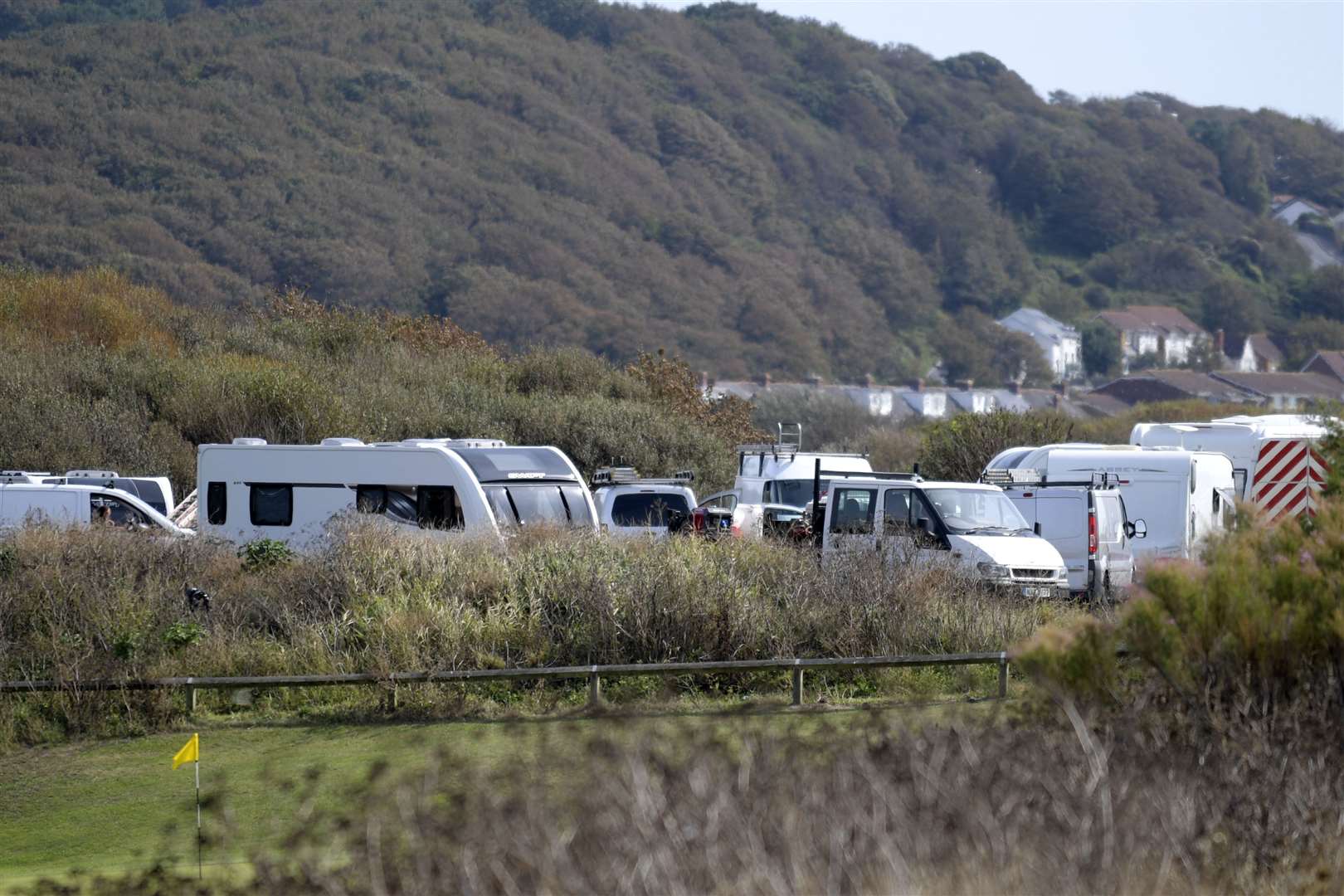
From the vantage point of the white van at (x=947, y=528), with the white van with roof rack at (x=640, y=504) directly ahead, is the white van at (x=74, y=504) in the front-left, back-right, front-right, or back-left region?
front-left

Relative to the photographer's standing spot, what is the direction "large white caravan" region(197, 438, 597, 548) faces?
facing the viewer and to the right of the viewer

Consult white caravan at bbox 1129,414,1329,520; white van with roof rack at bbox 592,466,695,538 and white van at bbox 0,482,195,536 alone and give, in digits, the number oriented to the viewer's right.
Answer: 1

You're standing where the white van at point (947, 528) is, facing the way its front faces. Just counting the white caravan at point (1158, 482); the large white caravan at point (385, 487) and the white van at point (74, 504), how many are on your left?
1

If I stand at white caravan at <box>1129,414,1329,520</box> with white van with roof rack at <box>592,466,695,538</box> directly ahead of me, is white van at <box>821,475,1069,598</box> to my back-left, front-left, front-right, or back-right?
front-left

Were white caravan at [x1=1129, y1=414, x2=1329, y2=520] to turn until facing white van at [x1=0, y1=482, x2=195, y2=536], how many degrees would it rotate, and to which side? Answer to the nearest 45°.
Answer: approximately 90° to its left

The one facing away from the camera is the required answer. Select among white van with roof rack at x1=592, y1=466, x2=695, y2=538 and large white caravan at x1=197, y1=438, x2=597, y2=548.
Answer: the white van with roof rack

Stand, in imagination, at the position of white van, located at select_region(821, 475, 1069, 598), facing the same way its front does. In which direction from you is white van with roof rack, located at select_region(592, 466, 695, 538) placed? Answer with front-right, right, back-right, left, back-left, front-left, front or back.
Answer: back

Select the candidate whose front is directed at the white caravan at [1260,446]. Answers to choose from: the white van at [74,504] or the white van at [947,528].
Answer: the white van at [74,504]

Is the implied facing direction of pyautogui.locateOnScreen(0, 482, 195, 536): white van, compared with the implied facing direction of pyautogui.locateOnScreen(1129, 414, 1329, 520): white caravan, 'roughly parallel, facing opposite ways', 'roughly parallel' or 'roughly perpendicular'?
roughly perpendicular

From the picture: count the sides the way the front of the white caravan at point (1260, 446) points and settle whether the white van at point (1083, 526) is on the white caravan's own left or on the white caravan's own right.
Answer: on the white caravan's own left

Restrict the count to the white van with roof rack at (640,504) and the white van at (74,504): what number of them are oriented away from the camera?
1

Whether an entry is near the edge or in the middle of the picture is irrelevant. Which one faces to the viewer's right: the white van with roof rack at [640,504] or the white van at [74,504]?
the white van at [74,504]

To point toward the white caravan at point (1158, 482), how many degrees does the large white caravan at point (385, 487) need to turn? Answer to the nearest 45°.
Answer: approximately 45° to its left

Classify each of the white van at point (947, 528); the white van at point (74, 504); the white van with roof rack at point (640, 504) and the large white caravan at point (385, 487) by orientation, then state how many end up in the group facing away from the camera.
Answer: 1

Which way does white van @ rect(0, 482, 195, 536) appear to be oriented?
to the viewer's right

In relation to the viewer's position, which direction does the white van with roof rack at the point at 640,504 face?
facing away from the viewer
